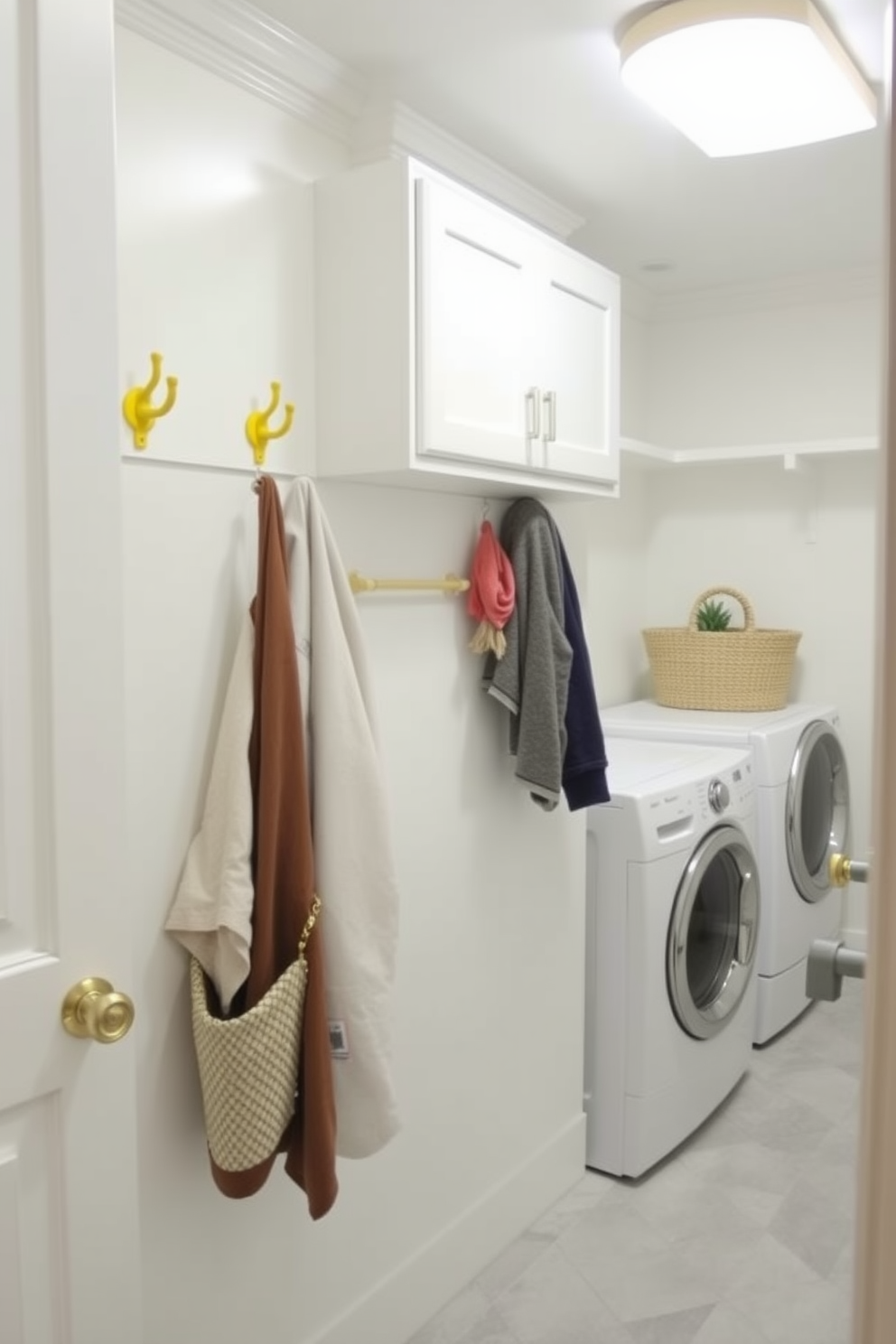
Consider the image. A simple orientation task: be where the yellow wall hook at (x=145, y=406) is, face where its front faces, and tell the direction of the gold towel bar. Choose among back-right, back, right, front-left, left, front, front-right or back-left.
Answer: left

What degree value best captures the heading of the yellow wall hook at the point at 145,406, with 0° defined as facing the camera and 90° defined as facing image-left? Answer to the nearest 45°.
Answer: approximately 315°

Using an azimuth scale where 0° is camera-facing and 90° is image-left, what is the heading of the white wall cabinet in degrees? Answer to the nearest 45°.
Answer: approximately 315°

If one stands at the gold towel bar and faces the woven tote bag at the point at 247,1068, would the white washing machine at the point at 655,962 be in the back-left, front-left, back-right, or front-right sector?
back-left
